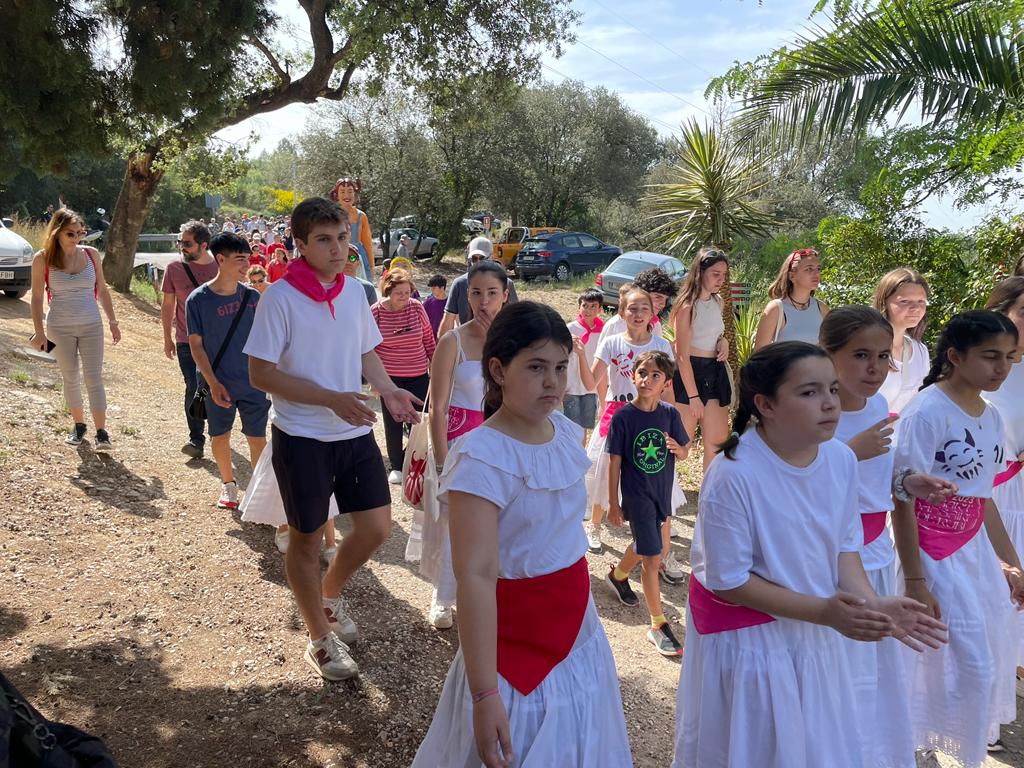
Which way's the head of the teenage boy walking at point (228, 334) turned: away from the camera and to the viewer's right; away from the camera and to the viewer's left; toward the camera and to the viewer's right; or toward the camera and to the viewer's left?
toward the camera and to the viewer's right

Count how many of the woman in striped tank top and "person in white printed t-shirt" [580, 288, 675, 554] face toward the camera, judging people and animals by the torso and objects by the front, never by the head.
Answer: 2

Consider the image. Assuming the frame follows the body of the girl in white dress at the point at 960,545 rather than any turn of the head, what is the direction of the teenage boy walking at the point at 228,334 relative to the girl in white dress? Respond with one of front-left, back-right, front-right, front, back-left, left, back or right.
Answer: back-right

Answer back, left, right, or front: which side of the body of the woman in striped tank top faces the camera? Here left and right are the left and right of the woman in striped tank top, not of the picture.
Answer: front

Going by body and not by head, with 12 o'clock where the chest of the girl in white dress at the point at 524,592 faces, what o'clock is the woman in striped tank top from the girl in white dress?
The woman in striped tank top is roughly at 6 o'clock from the girl in white dress.

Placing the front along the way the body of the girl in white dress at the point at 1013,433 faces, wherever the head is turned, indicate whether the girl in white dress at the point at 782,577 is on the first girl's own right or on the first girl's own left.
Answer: on the first girl's own right

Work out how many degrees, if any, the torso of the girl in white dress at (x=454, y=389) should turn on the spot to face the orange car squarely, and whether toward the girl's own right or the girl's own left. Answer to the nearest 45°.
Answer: approximately 135° to the girl's own left

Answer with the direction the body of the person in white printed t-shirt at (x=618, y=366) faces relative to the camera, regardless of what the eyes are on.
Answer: toward the camera

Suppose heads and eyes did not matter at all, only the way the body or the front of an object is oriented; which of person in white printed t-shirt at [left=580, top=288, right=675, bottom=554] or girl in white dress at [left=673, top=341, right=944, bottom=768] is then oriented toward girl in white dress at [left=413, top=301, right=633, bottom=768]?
person in white printed t-shirt at [left=580, top=288, right=675, bottom=554]

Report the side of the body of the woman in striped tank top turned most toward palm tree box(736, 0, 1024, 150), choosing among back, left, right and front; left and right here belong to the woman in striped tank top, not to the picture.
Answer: left

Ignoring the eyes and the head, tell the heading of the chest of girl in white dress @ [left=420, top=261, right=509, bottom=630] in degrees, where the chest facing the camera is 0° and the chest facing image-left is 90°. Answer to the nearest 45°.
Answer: approximately 315°
